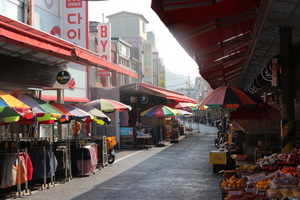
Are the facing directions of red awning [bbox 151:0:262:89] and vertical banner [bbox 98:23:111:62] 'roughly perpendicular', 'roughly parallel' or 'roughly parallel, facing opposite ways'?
roughly perpendicular

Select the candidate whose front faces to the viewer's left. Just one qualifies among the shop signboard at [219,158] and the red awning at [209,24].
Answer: the red awning

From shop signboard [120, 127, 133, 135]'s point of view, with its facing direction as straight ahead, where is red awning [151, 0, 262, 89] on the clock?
The red awning is roughly at 12 o'clock from the shop signboard.

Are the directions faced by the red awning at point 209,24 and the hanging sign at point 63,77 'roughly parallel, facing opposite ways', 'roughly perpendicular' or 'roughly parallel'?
roughly perpendicular

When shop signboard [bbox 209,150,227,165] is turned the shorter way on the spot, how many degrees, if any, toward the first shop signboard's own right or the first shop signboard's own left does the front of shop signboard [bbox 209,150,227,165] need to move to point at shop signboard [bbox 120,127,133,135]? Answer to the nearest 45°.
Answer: approximately 135° to the first shop signboard's own right

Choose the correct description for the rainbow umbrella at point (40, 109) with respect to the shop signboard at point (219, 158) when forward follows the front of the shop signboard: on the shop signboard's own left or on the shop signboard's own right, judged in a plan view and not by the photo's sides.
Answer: on the shop signboard's own right

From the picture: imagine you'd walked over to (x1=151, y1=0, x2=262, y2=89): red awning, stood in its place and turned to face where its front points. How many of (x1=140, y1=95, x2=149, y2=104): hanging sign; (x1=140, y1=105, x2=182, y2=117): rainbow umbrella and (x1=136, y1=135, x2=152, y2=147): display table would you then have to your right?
3

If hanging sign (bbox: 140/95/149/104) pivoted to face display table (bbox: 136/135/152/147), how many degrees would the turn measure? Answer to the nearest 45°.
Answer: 0° — it already faces it
